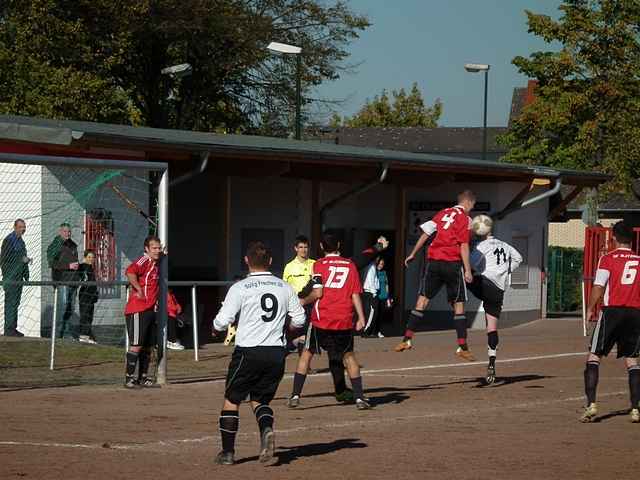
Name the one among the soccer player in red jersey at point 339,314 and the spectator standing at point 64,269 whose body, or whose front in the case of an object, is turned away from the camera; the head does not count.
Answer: the soccer player in red jersey

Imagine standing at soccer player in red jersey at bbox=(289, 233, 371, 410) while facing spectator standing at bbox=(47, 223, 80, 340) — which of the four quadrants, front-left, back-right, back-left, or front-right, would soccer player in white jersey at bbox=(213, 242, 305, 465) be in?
back-left

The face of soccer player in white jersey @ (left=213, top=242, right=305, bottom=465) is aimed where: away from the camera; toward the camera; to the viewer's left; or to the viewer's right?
away from the camera

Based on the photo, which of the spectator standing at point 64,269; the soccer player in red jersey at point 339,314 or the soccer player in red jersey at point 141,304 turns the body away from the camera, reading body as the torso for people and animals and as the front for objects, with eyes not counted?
the soccer player in red jersey at point 339,314

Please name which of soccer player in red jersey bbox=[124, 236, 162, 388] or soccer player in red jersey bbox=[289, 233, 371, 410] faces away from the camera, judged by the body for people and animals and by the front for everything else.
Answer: soccer player in red jersey bbox=[289, 233, 371, 410]

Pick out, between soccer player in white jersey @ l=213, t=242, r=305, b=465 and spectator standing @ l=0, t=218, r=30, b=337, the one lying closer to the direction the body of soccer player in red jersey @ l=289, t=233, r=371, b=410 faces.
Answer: the spectator standing

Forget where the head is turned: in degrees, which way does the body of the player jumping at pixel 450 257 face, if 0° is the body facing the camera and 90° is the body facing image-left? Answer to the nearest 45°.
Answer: approximately 225°

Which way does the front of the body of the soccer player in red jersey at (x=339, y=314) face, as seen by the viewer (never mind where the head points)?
away from the camera

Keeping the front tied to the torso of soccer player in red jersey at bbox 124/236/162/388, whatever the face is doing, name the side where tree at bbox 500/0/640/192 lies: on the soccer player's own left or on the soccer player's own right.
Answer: on the soccer player's own left

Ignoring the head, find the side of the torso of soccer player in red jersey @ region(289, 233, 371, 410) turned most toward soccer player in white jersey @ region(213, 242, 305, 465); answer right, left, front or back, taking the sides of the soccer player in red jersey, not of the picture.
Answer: back

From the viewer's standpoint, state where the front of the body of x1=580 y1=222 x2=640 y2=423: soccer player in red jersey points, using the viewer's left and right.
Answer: facing away from the viewer and to the left of the viewer

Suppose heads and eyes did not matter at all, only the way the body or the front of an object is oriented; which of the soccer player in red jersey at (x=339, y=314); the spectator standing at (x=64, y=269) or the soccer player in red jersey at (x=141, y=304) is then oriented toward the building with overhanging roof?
the soccer player in red jersey at (x=339, y=314)

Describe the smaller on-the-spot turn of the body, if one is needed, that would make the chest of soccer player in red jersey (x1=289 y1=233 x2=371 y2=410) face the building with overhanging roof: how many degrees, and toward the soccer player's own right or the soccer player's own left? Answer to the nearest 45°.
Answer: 0° — they already face it
